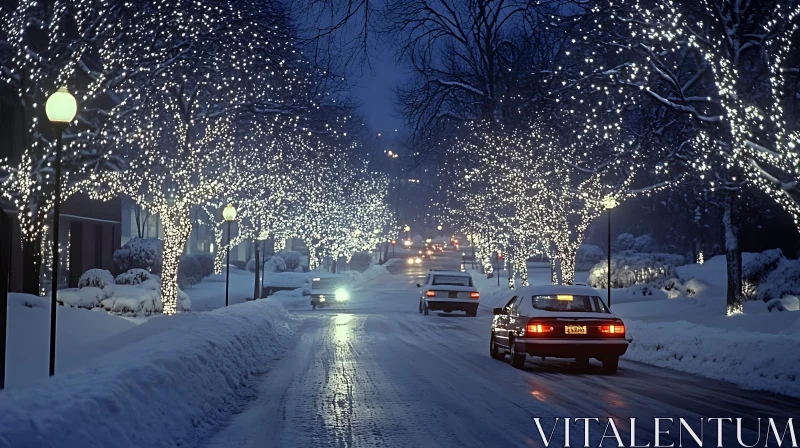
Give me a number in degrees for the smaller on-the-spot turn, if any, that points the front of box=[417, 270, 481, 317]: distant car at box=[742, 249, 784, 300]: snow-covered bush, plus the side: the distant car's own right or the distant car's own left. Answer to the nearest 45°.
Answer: approximately 90° to the distant car's own right

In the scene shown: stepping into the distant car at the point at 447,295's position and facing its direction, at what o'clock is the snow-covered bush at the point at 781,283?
The snow-covered bush is roughly at 4 o'clock from the distant car.

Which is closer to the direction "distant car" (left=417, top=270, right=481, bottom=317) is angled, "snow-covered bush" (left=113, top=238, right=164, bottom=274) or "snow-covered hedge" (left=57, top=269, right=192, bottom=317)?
the snow-covered bush

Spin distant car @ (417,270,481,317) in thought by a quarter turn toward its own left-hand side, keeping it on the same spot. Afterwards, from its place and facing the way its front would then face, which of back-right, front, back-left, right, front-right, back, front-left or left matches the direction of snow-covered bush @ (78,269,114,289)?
front

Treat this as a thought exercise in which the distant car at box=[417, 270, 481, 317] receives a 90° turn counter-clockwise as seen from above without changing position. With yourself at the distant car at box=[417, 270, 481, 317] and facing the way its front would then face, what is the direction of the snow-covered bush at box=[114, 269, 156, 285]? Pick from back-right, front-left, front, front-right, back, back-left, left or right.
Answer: front

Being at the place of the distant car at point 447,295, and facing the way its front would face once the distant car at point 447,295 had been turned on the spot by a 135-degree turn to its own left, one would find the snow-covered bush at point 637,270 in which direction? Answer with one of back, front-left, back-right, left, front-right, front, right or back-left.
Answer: back

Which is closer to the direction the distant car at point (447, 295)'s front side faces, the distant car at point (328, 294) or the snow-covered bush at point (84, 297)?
the distant car

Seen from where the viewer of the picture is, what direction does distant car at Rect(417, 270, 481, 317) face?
facing away from the viewer

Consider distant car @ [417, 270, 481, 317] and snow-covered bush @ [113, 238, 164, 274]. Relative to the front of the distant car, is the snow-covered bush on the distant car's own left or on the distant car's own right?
on the distant car's own left
